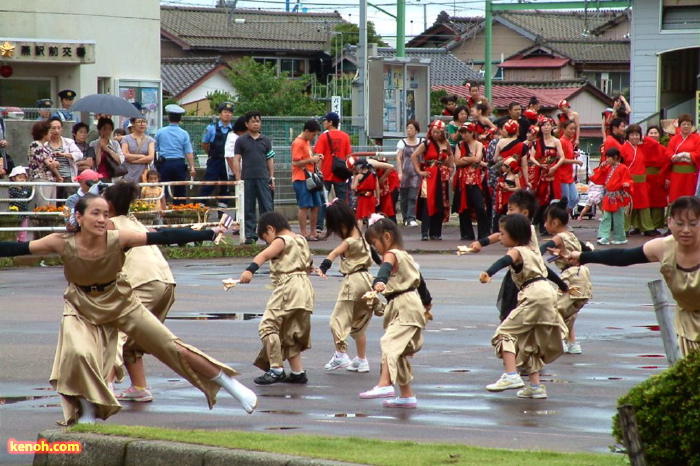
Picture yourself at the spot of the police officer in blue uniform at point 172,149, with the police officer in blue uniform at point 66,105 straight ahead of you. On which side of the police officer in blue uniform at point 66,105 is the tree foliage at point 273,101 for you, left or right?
right

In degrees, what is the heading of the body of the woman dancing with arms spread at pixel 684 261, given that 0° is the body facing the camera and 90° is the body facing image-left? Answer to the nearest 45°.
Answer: approximately 0°

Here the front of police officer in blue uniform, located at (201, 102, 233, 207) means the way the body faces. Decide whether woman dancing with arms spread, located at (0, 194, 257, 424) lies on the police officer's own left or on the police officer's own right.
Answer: on the police officer's own right

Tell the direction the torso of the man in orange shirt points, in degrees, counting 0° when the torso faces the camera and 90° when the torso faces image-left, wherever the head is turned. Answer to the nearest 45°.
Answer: approximately 270°

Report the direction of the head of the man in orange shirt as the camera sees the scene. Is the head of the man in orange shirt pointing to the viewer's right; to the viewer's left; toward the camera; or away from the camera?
to the viewer's right
